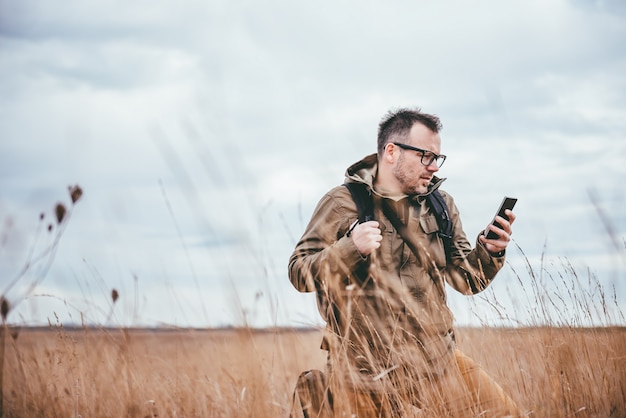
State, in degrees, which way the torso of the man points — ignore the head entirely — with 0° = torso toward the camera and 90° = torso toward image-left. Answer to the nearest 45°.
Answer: approximately 315°

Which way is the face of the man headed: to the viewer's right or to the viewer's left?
to the viewer's right
